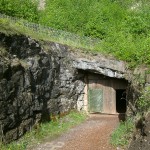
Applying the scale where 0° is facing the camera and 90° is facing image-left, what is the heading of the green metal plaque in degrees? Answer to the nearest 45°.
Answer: approximately 0°
